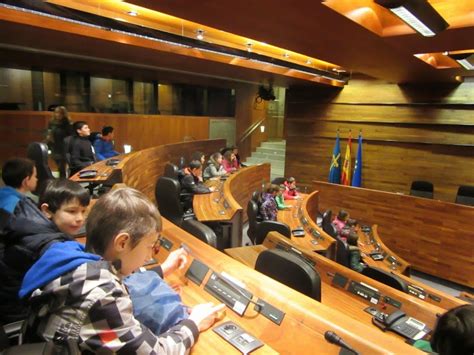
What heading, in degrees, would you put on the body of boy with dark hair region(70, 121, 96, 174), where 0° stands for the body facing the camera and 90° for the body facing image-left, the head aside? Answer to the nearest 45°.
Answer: approximately 270°

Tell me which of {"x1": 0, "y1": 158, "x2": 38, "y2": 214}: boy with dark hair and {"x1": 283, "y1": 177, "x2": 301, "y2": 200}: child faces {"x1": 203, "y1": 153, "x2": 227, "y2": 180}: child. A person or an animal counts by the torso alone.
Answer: the boy with dark hair

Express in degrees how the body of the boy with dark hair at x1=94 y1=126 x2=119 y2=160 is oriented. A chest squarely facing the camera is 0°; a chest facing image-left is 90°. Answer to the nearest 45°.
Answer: approximately 270°

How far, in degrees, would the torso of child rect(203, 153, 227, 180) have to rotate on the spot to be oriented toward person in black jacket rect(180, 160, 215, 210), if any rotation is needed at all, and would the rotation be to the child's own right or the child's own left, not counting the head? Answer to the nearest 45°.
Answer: approximately 90° to the child's own right

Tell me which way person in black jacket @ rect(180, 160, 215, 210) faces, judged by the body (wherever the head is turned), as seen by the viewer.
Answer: to the viewer's right

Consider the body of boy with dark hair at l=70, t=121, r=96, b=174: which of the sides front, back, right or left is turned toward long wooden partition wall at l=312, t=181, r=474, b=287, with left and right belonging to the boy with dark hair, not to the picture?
front

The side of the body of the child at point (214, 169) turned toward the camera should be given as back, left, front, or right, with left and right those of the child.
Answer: right
